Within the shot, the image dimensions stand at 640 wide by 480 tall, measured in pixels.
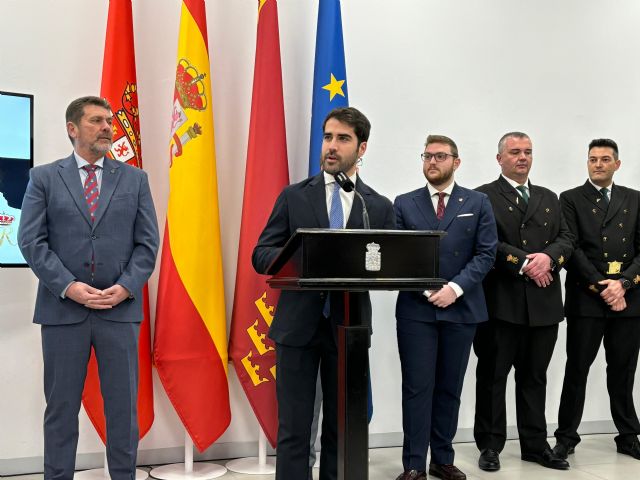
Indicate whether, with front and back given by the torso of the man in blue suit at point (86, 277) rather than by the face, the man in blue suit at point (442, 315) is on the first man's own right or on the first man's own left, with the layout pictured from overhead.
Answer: on the first man's own left

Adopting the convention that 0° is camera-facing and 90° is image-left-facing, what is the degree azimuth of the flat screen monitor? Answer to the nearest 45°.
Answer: approximately 0°

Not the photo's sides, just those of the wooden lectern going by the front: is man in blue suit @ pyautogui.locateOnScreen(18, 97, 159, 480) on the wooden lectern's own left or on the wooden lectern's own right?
on the wooden lectern's own right

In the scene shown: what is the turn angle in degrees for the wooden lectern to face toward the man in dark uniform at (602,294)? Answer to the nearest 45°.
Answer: approximately 135° to its left

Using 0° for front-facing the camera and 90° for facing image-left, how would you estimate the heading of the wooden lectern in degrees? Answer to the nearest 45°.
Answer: approximately 0°

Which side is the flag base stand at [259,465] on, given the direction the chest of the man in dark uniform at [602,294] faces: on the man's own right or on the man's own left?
on the man's own right

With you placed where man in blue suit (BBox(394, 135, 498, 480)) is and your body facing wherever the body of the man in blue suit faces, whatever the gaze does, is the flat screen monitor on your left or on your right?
on your right
